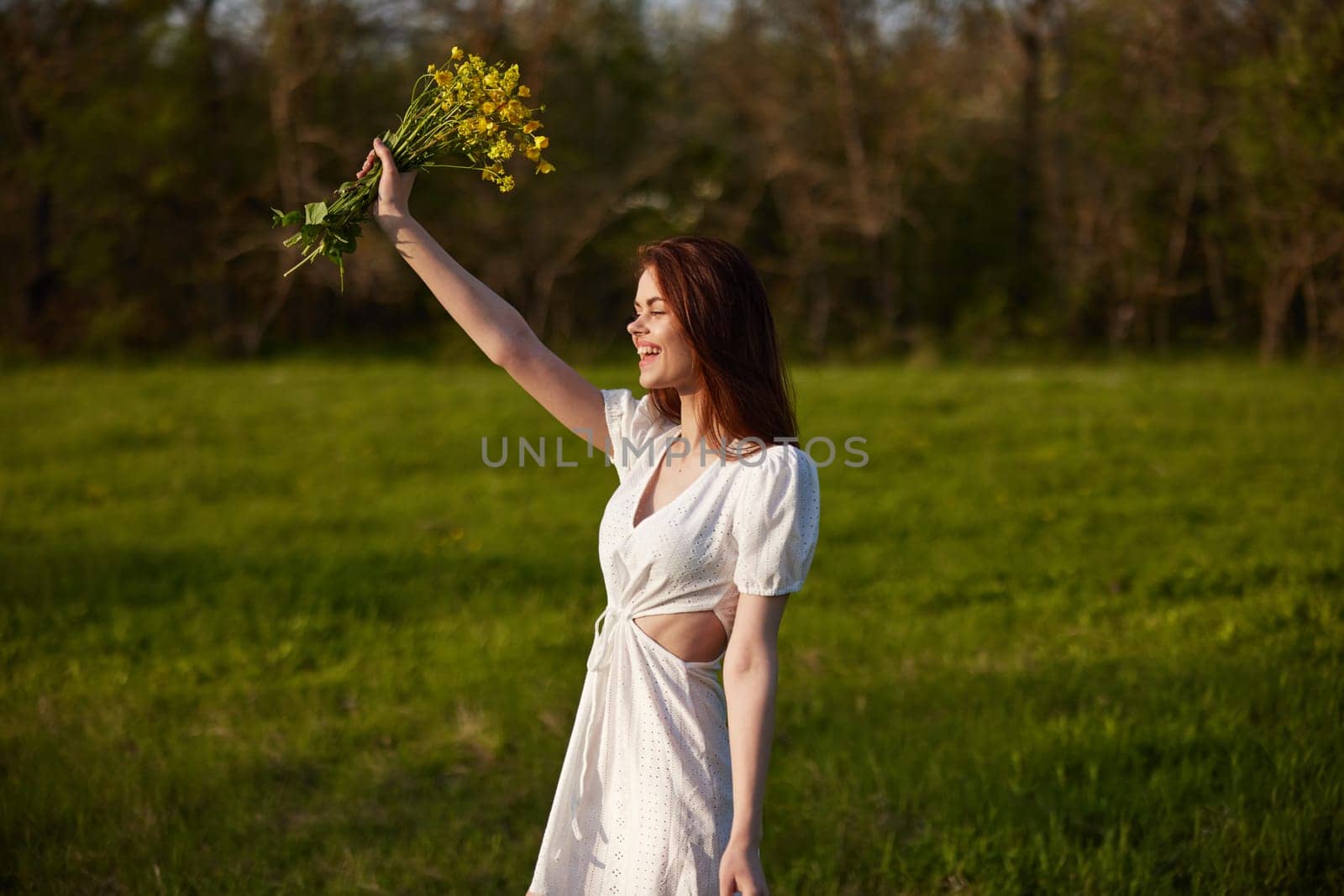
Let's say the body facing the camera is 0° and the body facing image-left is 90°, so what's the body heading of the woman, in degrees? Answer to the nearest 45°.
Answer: approximately 45°
